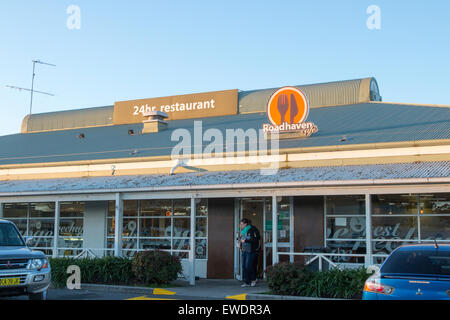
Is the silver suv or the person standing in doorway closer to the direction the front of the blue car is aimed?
the person standing in doorway

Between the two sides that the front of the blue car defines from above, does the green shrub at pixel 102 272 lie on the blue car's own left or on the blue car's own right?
on the blue car's own left

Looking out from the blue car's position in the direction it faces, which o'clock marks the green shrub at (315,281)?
The green shrub is roughly at 11 o'clock from the blue car.

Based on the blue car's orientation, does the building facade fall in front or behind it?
in front

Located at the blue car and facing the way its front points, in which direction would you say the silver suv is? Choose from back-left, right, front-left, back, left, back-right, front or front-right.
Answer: left

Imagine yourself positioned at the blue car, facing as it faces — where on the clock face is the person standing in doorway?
The person standing in doorway is roughly at 11 o'clock from the blue car.

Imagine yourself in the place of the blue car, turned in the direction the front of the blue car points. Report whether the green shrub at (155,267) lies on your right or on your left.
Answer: on your left

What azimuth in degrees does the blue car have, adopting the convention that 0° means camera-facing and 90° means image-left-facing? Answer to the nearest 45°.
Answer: approximately 180°
